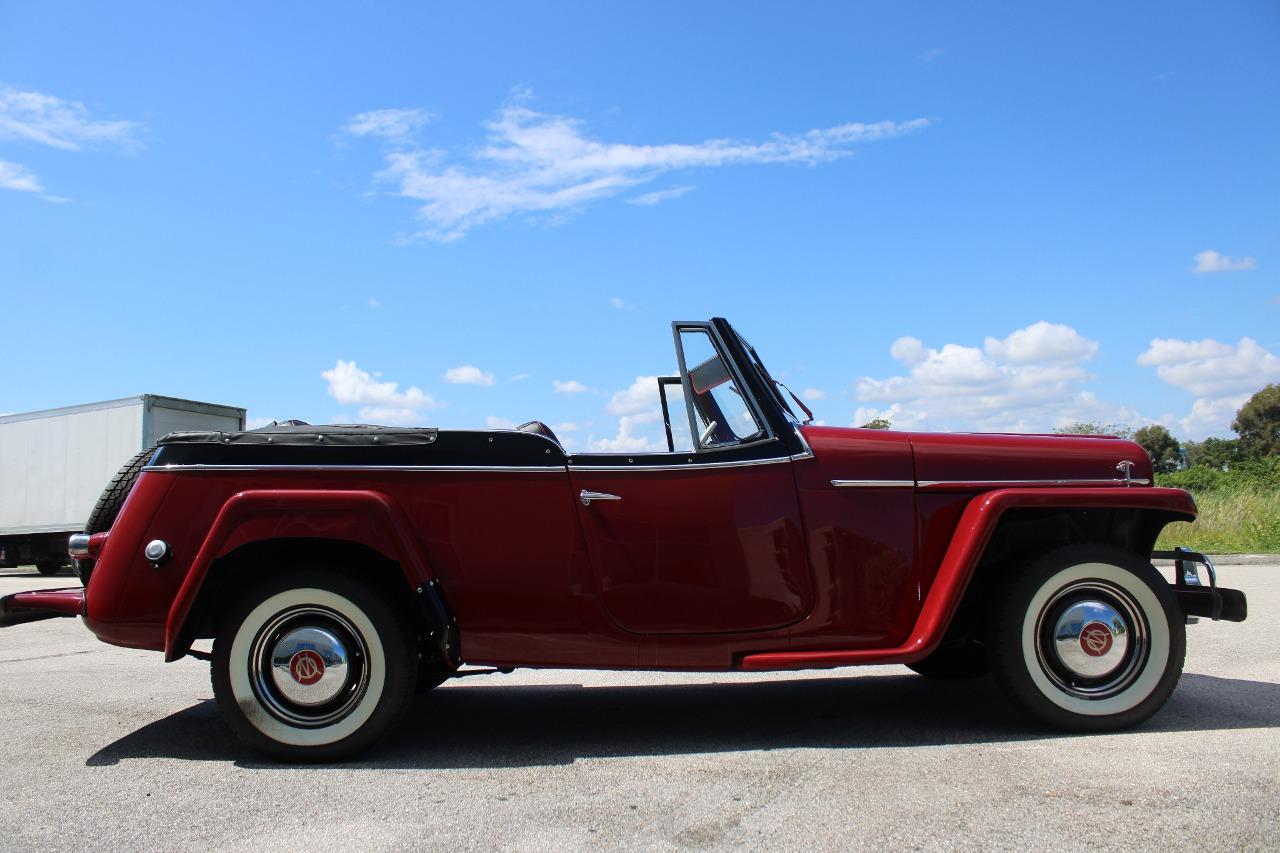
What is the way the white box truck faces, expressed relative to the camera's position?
facing away from the viewer and to the left of the viewer

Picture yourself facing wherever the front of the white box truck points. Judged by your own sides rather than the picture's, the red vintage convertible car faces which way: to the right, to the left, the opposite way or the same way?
the opposite way

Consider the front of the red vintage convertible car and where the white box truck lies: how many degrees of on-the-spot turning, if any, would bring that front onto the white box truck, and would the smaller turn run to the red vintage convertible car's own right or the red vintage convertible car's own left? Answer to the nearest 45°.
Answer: approximately 135° to the red vintage convertible car's own left

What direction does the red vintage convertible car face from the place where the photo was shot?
facing to the right of the viewer
